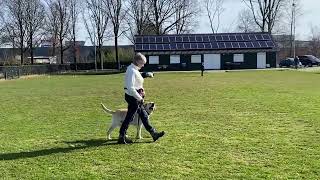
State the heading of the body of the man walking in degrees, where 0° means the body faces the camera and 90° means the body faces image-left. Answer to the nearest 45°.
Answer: approximately 270°
